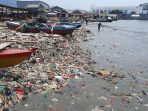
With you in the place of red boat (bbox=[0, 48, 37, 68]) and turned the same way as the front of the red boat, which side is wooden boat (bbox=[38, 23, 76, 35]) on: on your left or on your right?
on your left

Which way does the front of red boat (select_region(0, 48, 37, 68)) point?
to the viewer's right
